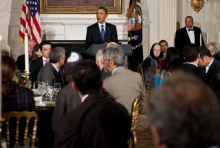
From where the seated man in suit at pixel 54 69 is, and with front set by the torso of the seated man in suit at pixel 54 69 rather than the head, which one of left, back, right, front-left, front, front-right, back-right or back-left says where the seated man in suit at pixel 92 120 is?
right

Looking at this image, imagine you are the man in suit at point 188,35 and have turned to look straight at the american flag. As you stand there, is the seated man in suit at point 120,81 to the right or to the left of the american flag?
left

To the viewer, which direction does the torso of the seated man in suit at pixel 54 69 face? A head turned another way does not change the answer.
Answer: to the viewer's right

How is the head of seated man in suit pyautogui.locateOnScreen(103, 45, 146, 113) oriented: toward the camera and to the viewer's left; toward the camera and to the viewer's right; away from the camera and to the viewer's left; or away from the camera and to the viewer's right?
away from the camera and to the viewer's left

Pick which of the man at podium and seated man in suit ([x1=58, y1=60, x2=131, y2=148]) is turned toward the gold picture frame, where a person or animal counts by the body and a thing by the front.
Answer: the seated man in suit

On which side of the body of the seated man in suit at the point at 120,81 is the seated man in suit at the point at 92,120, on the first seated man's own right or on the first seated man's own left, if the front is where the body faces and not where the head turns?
on the first seated man's own left

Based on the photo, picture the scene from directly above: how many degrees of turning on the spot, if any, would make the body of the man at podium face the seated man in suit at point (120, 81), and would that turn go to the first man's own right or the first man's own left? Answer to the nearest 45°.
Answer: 0° — they already face them

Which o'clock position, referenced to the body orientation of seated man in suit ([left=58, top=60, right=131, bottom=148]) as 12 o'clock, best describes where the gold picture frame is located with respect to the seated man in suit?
The gold picture frame is roughly at 12 o'clock from the seated man in suit.

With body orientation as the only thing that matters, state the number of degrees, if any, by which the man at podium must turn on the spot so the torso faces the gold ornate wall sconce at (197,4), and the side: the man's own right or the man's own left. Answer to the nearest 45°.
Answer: approximately 135° to the man's own left

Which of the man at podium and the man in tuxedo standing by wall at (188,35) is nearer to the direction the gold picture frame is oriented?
the man at podium

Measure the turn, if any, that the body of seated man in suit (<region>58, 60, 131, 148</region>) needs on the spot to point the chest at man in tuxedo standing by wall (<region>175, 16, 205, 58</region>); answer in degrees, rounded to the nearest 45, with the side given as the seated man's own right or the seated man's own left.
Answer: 0° — they already face them
